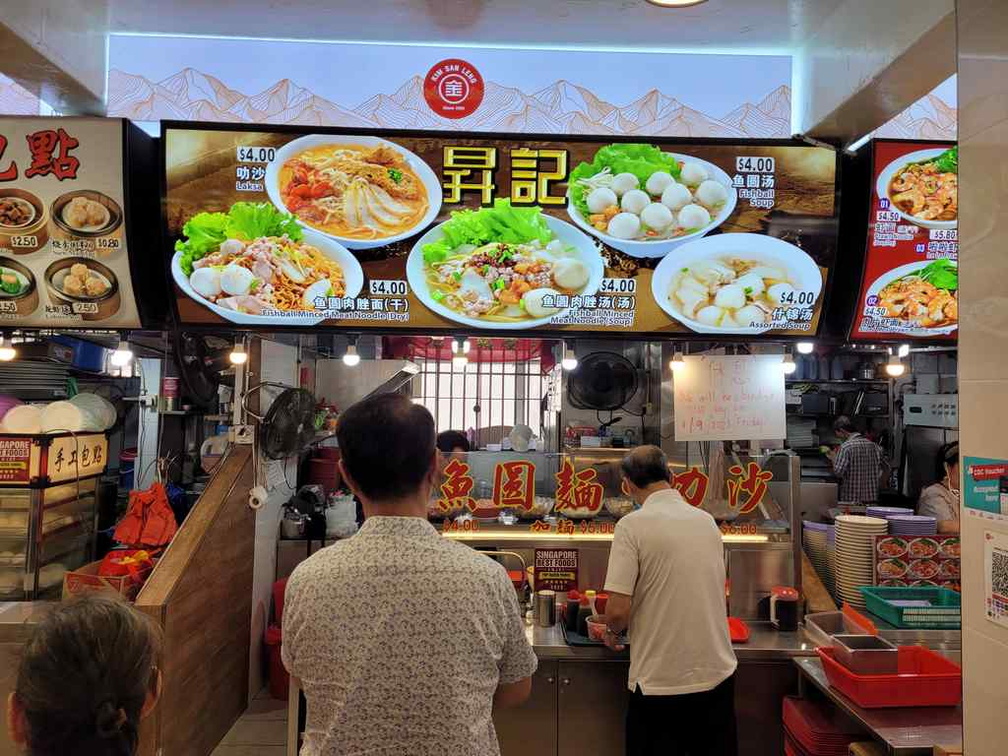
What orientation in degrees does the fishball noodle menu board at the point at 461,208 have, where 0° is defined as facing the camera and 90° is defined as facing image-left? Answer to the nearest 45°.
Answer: approximately 0°

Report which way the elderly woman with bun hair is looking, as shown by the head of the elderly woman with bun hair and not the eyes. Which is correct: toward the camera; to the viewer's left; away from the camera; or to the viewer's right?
away from the camera

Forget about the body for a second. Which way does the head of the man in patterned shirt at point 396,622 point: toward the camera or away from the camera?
away from the camera

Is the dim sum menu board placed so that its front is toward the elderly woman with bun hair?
yes

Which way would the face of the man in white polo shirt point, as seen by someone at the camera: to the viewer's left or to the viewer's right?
to the viewer's left

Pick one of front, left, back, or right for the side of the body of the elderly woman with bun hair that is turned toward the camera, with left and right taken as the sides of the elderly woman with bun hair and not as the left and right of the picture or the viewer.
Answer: back

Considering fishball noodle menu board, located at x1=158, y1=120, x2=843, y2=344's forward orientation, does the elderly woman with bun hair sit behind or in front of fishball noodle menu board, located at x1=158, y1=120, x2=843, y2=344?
in front

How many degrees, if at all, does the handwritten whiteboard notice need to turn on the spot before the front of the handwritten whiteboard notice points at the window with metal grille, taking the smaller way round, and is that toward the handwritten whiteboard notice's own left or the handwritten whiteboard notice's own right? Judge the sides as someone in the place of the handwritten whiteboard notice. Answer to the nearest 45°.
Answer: approximately 135° to the handwritten whiteboard notice's own right

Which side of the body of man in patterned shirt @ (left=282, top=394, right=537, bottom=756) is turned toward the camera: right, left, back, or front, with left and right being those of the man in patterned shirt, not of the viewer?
back
